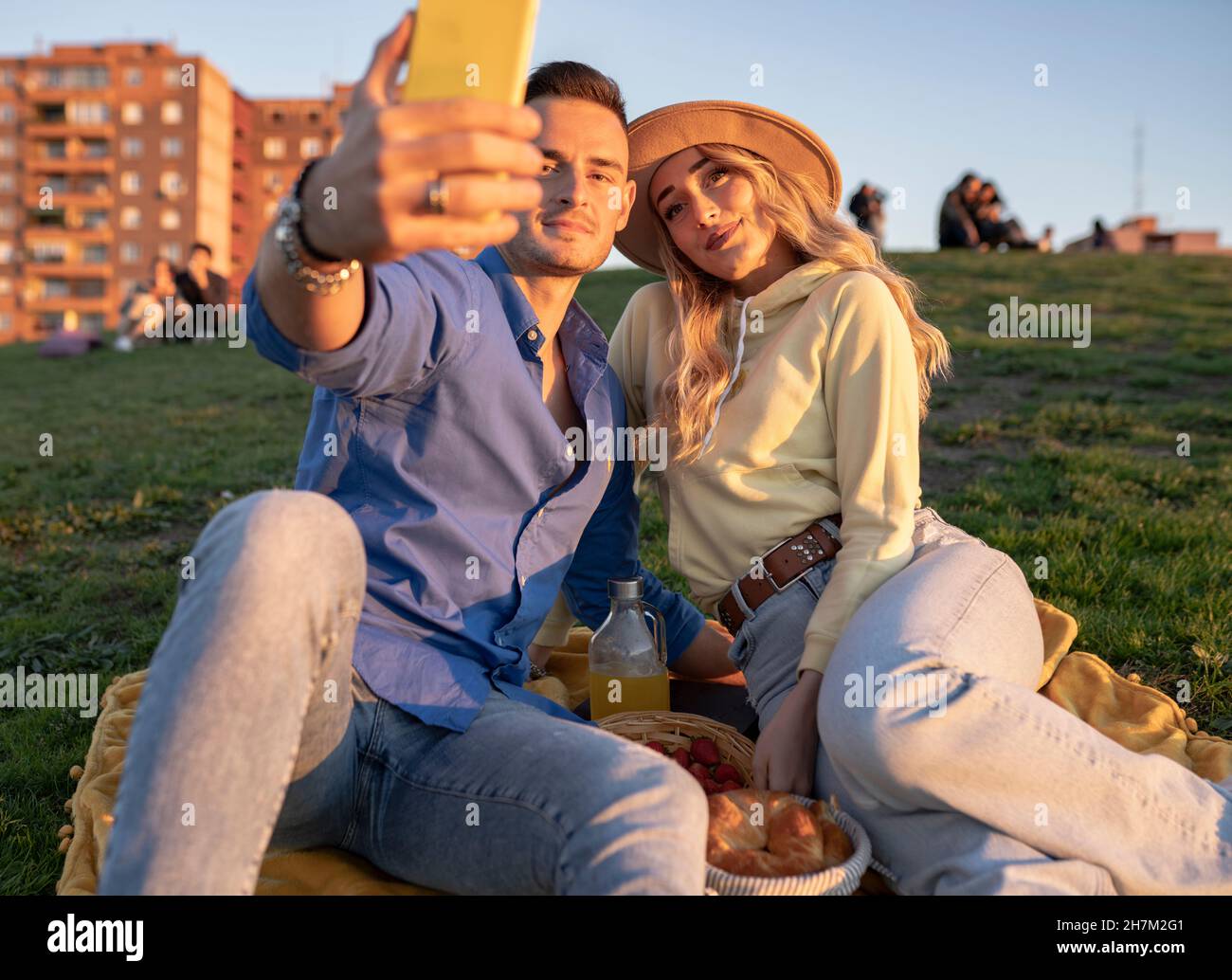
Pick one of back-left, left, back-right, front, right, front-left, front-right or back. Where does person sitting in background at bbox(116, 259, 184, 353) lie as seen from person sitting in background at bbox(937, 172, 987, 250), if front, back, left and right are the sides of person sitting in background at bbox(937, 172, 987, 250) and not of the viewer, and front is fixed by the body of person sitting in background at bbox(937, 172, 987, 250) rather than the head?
back-right

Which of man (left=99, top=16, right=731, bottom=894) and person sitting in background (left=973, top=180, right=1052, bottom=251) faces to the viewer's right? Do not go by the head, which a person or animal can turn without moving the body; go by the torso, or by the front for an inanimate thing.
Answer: the person sitting in background

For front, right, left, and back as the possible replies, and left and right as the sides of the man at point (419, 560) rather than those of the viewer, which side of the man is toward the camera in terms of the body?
front

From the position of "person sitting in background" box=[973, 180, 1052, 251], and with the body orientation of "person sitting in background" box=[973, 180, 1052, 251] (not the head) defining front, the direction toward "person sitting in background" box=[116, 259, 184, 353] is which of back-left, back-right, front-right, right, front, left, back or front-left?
back-right

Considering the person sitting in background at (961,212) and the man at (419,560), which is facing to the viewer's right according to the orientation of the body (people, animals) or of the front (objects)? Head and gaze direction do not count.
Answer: the person sitting in background

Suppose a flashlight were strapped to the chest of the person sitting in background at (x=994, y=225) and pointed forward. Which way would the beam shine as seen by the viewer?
to the viewer's right

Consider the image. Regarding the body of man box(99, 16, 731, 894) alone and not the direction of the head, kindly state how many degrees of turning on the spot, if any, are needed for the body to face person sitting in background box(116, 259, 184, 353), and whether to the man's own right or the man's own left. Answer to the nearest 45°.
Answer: approximately 180°

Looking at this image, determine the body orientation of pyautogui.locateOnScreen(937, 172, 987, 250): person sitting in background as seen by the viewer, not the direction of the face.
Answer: to the viewer's right

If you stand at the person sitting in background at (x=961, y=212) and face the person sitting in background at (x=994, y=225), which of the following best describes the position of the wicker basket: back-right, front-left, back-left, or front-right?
back-right
